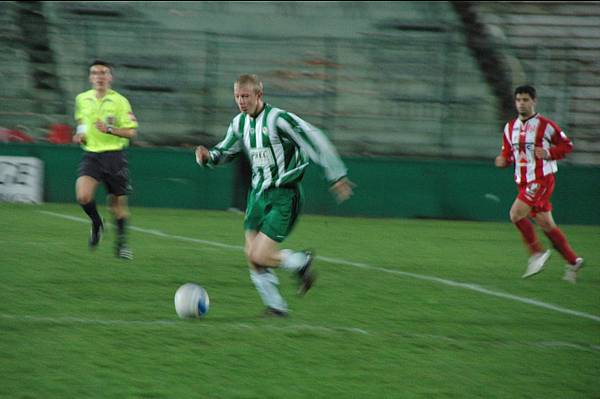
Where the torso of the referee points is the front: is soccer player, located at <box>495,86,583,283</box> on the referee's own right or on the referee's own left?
on the referee's own left

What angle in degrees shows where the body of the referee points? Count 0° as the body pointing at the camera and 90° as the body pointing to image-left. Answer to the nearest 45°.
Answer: approximately 0°

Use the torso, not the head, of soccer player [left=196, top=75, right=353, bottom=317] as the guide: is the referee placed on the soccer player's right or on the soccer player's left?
on the soccer player's right

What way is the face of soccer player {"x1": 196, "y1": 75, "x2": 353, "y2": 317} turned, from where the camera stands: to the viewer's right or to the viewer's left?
to the viewer's left

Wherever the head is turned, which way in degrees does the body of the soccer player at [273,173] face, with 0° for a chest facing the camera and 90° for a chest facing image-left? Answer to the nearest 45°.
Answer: approximately 45°

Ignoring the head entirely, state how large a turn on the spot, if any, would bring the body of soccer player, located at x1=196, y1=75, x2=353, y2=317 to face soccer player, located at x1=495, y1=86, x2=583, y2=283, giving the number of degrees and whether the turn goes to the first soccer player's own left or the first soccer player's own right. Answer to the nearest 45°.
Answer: approximately 180°

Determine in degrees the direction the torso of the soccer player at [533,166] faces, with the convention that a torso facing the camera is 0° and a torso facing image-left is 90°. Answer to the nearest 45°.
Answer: approximately 45°
